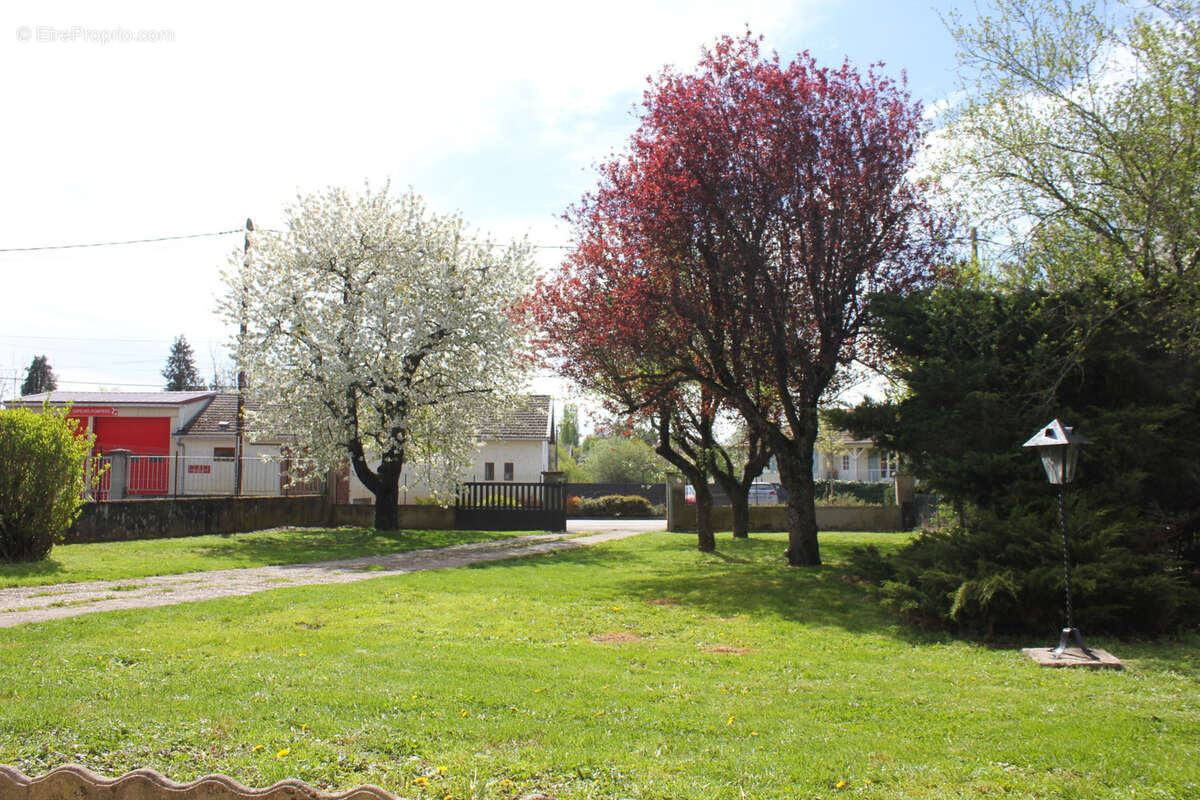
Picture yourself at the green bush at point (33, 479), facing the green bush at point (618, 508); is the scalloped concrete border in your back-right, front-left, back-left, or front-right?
back-right

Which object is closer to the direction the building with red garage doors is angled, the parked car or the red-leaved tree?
the red-leaved tree

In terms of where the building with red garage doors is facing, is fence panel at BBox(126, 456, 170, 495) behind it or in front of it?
in front

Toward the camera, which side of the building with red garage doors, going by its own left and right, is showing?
front

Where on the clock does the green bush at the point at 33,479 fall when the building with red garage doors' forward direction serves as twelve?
The green bush is roughly at 12 o'clock from the building with red garage doors.

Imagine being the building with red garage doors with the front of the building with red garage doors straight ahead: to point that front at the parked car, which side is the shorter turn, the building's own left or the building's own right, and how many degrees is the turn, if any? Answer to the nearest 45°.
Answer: approximately 90° to the building's own left

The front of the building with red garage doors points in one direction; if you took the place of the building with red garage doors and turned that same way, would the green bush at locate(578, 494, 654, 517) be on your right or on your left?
on your left

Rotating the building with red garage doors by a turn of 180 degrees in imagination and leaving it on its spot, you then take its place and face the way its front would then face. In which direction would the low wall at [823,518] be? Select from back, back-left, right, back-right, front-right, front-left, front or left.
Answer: back-right

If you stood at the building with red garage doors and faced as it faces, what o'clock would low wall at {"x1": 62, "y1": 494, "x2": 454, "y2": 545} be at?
The low wall is roughly at 12 o'clock from the building with red garage doors.

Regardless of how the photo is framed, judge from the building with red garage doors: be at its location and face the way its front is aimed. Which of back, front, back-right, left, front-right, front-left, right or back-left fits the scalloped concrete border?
front
